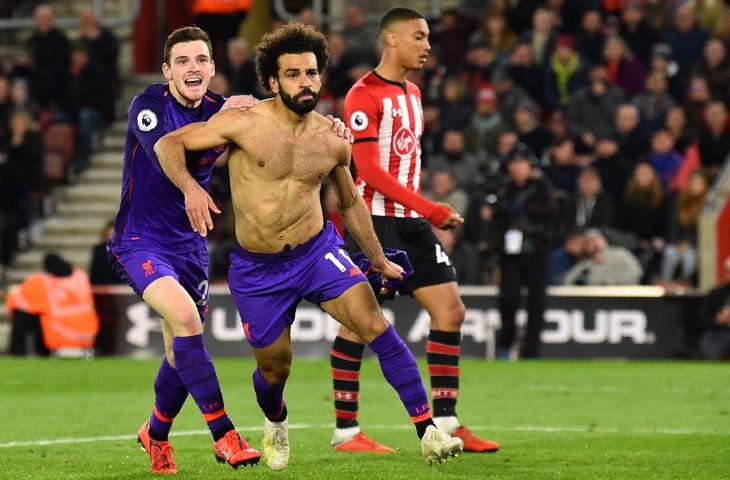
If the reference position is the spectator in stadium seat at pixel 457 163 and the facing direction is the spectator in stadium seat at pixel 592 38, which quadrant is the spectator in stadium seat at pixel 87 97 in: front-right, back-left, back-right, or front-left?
back-left

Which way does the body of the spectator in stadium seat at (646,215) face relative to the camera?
toward the camera

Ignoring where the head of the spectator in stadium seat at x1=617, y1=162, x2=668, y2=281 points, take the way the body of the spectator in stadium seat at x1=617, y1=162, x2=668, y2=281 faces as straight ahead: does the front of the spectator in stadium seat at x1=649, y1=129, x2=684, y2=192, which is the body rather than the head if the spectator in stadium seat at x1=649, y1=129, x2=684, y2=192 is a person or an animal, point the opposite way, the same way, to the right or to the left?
the same way

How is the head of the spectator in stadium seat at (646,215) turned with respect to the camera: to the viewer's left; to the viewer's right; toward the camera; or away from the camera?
toward the camera

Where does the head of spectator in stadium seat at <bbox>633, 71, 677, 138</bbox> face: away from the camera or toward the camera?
toward the camera

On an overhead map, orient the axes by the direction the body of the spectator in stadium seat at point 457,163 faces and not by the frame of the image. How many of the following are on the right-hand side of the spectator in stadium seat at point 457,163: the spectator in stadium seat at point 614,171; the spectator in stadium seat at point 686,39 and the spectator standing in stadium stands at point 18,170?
1

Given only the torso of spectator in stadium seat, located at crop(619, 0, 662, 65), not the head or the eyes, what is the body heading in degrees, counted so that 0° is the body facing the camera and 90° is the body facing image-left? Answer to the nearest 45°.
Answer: approximately 0°

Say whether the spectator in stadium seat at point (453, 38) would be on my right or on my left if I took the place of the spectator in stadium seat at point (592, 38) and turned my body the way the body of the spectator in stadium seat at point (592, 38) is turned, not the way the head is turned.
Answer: on my right

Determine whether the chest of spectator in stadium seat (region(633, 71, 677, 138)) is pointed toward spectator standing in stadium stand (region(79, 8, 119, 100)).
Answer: no

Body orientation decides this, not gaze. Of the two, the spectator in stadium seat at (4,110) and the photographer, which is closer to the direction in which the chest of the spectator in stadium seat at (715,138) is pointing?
the photographer

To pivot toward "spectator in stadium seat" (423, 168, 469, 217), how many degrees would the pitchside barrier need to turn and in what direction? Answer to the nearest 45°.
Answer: approximately 135° to its right

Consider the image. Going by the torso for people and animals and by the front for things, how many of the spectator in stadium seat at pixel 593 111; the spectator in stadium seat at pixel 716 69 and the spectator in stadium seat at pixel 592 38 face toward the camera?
3

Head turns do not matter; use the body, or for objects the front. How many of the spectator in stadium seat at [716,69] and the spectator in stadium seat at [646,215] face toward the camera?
2

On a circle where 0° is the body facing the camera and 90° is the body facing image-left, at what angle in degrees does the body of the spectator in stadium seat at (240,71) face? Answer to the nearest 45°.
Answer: approximately 0°

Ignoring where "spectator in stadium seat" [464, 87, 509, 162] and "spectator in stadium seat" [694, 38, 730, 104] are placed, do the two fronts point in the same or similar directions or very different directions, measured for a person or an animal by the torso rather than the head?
same or similar directions

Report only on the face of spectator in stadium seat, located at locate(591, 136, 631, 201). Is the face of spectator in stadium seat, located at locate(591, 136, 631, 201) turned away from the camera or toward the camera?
toward the camera
